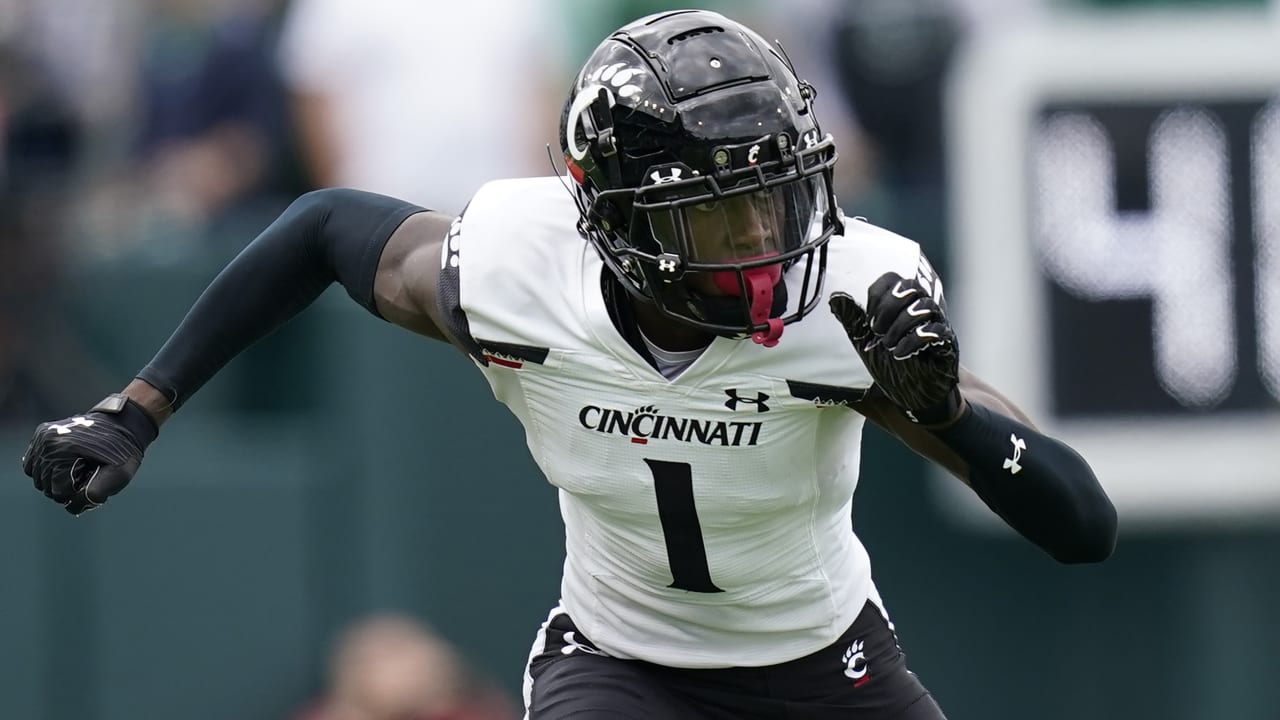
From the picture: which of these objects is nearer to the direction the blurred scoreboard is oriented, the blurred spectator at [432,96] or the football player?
the football player

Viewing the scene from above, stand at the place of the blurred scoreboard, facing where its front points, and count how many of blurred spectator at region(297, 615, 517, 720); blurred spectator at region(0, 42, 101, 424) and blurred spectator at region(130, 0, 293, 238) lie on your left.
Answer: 0

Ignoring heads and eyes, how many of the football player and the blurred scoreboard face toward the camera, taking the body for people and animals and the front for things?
2

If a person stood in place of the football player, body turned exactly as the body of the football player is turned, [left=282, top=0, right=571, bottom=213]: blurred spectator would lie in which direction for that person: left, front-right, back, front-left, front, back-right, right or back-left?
back

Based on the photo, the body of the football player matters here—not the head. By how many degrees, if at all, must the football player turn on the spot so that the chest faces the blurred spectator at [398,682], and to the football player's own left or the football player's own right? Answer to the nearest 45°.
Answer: approximately 135° to the football player's own right

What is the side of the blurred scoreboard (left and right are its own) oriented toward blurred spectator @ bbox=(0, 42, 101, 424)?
right

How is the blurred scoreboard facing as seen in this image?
toward the camera

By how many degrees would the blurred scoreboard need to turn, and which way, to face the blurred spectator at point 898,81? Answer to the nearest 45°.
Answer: approximately 135° to its right

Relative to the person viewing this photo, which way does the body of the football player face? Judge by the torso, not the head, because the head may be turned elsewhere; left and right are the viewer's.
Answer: facing the viewer

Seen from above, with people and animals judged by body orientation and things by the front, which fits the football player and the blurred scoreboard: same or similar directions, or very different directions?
same or similar directions
